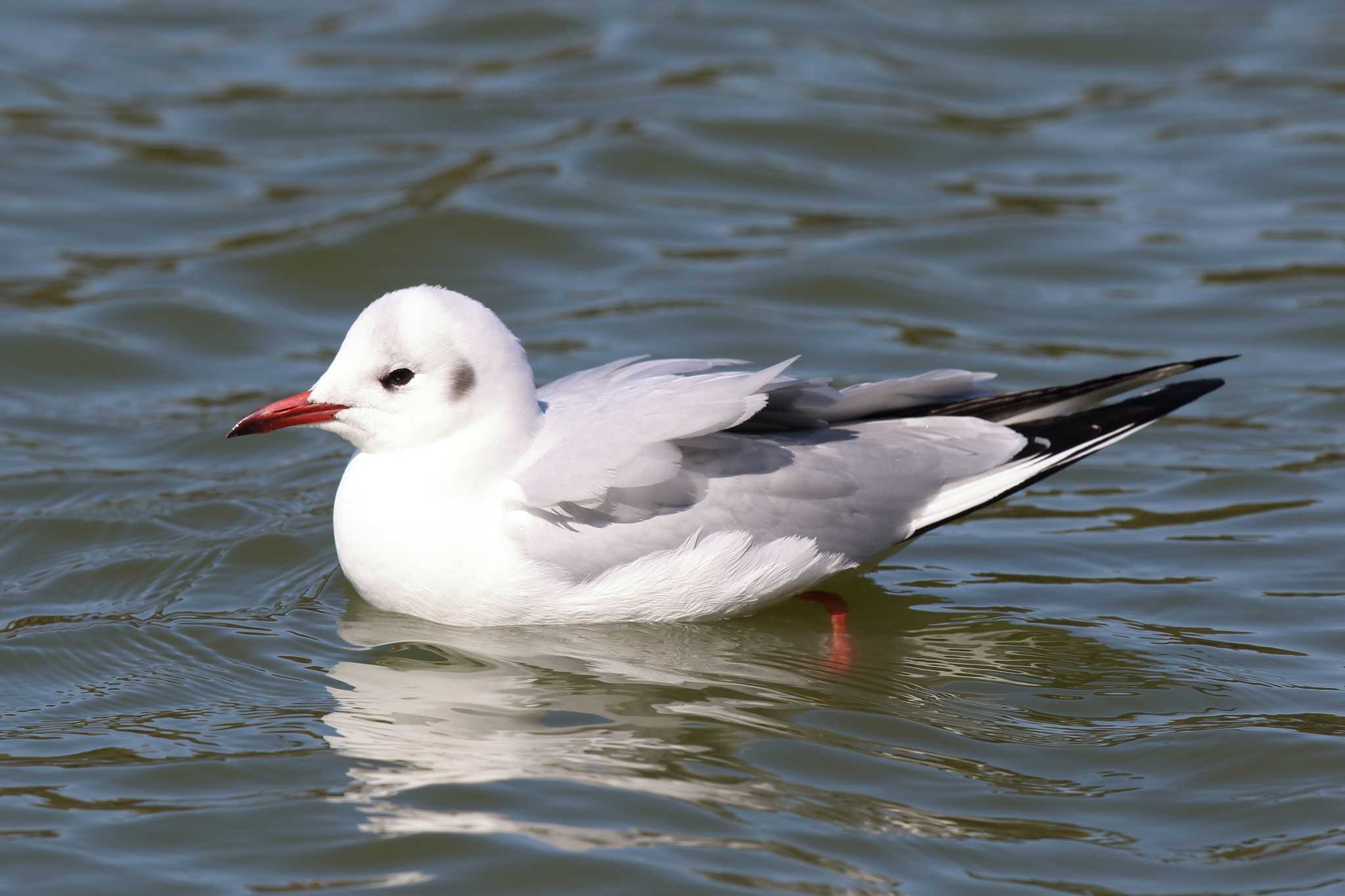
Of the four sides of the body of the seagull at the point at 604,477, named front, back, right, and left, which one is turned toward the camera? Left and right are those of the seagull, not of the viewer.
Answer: left
